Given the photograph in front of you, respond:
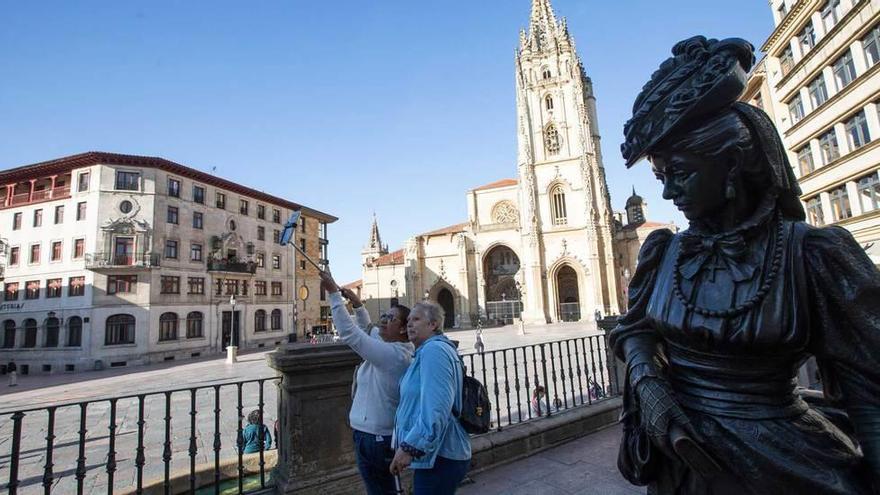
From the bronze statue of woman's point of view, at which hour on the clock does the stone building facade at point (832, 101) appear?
The stone building facade is roughly at 5 o'clock from the bronze statue of woman.

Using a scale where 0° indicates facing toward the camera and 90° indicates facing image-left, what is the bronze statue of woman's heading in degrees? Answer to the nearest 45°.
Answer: approximately 45°

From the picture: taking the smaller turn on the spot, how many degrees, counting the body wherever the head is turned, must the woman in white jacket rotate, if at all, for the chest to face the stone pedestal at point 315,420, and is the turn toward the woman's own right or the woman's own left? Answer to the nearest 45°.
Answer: approximately 45° to the woman's own right

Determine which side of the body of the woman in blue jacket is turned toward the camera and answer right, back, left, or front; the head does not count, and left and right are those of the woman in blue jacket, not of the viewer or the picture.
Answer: left

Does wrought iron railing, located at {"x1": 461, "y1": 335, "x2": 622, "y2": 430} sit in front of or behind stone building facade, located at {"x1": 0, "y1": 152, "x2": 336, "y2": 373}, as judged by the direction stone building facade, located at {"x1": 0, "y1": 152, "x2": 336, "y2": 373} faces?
in front

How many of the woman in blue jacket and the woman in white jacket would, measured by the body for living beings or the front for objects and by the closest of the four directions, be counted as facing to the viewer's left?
2

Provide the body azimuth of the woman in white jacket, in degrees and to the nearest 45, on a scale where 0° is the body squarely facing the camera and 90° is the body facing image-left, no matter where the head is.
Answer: approximately 90°

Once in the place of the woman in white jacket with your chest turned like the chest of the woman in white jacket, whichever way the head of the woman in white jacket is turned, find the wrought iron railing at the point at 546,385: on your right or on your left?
on your right

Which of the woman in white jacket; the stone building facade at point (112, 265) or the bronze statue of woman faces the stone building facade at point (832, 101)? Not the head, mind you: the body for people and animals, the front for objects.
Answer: the stone building facade at point (112, 265)

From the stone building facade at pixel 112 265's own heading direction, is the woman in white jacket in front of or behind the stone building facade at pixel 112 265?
in front

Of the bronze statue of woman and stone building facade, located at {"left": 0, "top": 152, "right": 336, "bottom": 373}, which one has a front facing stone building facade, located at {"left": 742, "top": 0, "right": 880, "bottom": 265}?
stone building facade, located at {"left": 0, "top": 152, "right": 336, "bottom": 373}
